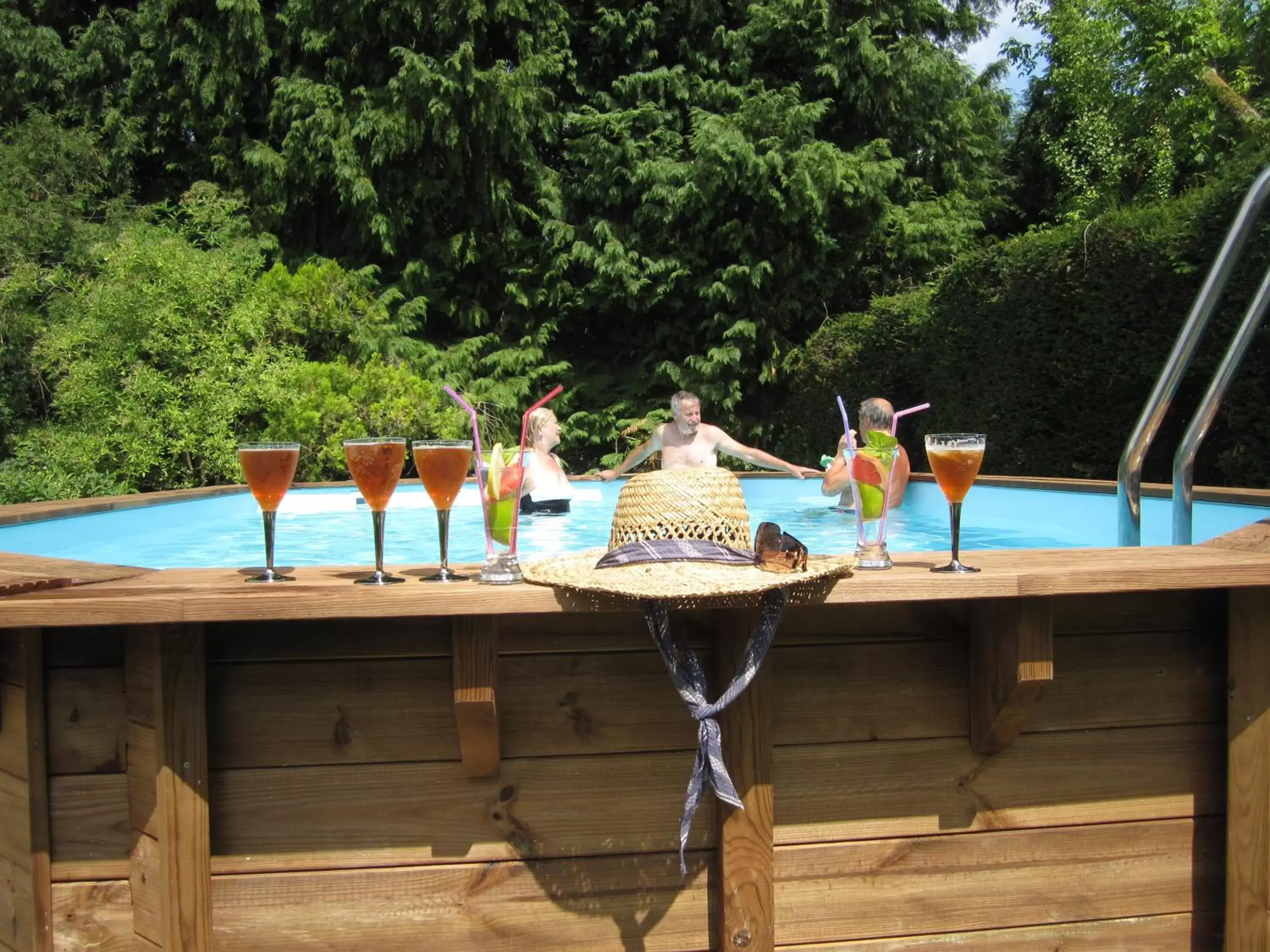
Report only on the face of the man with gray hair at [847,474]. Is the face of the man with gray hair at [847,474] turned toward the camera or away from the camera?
away from the camera

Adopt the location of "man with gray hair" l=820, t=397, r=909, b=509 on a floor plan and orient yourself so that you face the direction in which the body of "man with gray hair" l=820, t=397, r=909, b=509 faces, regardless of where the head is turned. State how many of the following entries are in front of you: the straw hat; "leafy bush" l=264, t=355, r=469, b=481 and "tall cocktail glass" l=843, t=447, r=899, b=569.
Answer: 1

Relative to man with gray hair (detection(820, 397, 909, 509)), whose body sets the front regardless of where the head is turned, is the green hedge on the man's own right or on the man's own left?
on the man's own right

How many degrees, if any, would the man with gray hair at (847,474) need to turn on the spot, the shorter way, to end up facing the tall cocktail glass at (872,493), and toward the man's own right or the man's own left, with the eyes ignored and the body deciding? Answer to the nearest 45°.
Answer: approximately 135° to the man's own left

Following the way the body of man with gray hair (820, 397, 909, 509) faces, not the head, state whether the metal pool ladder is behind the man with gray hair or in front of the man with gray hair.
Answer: behind

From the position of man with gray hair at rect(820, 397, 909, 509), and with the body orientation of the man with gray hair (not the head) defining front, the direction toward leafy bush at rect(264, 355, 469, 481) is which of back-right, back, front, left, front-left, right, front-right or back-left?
front

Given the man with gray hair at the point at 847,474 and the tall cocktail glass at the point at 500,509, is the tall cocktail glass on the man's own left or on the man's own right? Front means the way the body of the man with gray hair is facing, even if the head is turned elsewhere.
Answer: on the man's own left

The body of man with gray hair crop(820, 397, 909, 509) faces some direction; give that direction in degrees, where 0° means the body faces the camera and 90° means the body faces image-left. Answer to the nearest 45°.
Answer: approximately 135°

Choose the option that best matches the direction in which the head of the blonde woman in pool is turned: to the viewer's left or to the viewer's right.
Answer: to the viewer's right

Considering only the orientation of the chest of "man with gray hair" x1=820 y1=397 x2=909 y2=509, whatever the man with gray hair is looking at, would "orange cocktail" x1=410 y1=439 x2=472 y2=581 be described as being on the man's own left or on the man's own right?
on the man's own left
